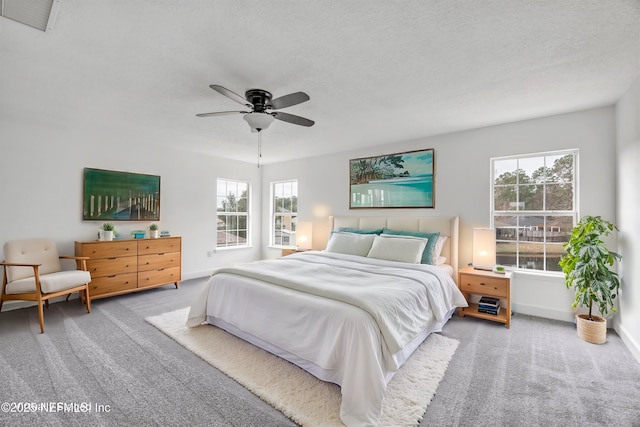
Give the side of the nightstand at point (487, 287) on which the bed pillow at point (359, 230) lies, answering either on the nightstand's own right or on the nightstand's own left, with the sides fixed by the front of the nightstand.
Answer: on the nightstand's own right

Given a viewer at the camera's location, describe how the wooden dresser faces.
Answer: facing the viewer and to the right of the viewer

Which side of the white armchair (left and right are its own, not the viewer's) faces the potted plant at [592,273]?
front

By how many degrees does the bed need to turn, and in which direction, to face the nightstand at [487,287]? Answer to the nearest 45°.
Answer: approximately 180°

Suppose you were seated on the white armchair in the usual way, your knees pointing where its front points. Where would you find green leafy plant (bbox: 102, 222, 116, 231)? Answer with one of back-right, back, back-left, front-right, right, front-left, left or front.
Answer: left

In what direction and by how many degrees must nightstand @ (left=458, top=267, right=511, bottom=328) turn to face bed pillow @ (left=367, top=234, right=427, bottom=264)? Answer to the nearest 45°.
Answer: approximately 90° to its right

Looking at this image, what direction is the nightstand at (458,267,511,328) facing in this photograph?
toward the camera

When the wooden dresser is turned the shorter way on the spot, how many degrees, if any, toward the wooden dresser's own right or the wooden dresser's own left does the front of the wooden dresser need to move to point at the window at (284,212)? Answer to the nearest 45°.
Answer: approximately 45° to the wooden dresser's own left

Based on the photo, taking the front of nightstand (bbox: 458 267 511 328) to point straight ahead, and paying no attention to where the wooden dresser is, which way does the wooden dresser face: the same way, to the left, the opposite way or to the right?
to the left

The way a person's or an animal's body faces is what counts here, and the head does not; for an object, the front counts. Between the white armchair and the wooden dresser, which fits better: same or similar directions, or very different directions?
same or similar directions

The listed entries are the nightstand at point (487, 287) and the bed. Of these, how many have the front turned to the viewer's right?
0

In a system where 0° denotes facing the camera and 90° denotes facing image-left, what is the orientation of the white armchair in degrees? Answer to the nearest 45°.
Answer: approximately 315°

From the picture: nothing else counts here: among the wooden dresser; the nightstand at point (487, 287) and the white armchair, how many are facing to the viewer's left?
0

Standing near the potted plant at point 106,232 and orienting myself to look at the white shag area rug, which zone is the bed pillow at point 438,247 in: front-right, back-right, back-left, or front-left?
front-left
